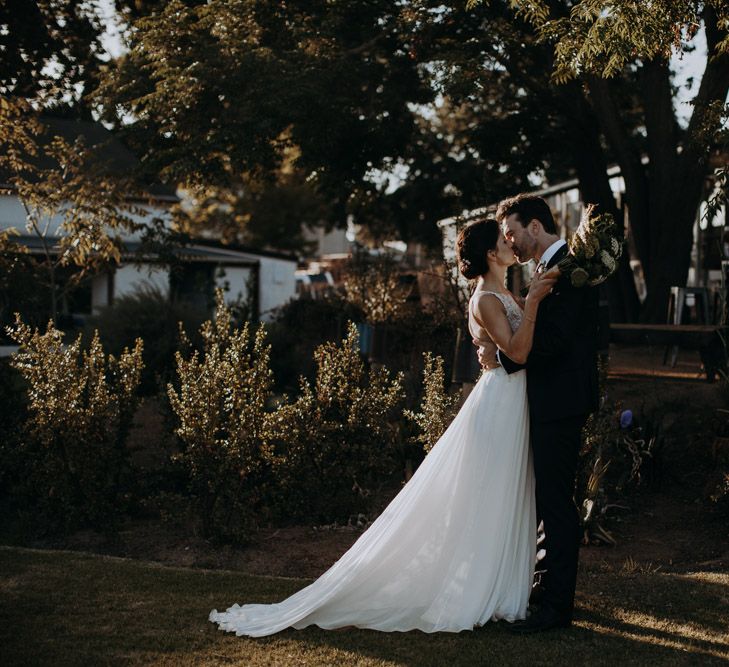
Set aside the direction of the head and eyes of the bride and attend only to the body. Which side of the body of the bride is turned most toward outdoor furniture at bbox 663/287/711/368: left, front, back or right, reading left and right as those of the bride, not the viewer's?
left

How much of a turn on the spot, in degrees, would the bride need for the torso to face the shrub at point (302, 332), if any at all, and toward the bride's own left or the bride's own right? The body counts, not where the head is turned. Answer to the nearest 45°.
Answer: approximately 90° to the bride's own left

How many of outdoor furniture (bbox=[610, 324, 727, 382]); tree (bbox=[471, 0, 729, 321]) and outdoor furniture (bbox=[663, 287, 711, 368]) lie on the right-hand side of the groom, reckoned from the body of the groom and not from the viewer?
3

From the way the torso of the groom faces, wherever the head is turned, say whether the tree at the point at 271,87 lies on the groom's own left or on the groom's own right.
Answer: on the groom's own right

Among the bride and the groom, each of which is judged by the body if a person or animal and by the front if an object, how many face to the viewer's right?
1

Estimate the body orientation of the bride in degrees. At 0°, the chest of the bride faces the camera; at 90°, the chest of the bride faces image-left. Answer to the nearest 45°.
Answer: approximately 270°

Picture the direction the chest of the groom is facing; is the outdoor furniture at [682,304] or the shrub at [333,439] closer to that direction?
the shrub

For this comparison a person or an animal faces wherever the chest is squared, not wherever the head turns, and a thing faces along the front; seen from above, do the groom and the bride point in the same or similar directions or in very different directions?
very different directions

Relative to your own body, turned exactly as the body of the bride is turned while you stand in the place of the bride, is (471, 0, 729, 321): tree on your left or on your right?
on your left

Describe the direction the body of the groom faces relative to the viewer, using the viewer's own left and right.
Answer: facing to the left of the viewer
